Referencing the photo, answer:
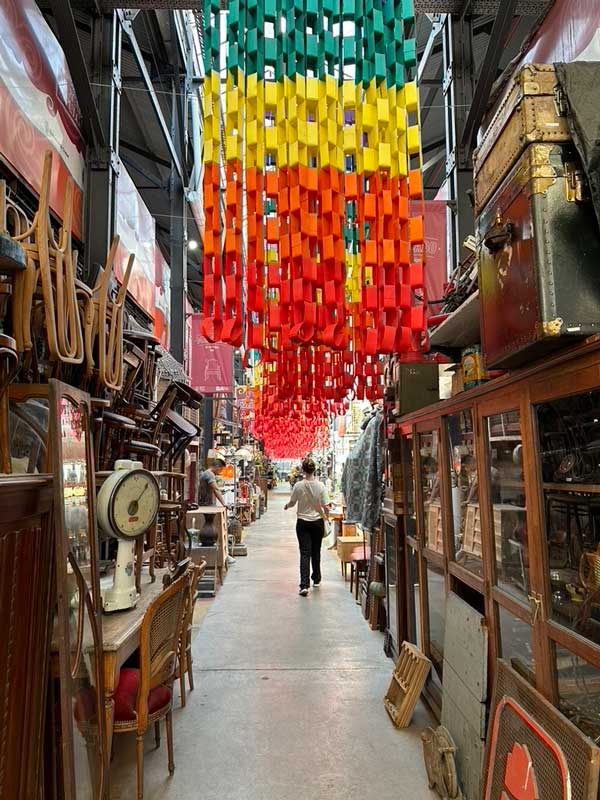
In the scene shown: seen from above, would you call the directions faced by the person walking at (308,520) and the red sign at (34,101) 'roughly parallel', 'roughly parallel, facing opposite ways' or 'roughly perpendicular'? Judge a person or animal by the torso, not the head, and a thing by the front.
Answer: roughly perpendicular

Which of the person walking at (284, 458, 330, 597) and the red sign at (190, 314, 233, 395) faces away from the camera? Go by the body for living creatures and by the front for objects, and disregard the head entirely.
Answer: the person walking

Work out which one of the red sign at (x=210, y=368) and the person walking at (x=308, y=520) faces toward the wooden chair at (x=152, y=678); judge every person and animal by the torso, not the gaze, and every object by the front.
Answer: the red sign

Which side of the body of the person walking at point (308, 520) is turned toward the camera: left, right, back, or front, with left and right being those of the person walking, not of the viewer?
back

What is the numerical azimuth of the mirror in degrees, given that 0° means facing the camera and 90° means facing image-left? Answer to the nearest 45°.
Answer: approximately 315°

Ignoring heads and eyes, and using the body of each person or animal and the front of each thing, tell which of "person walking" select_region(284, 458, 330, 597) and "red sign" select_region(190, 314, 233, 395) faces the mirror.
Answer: the red sign

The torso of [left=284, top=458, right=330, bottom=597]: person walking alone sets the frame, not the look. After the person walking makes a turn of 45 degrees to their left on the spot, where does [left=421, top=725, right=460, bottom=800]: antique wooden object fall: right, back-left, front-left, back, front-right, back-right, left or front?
back-left

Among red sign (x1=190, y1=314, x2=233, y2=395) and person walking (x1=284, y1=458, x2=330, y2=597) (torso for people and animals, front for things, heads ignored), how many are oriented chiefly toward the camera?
1

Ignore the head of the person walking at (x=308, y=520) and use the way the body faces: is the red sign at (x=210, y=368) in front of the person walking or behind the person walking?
in front

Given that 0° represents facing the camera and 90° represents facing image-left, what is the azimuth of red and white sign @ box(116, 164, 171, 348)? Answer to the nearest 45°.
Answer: approximately 315°
